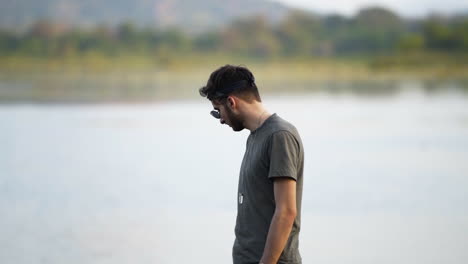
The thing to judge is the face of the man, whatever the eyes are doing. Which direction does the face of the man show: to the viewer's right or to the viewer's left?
to the viewer's left

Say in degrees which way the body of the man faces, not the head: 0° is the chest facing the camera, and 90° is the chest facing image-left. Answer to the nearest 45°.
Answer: approximately 90°
